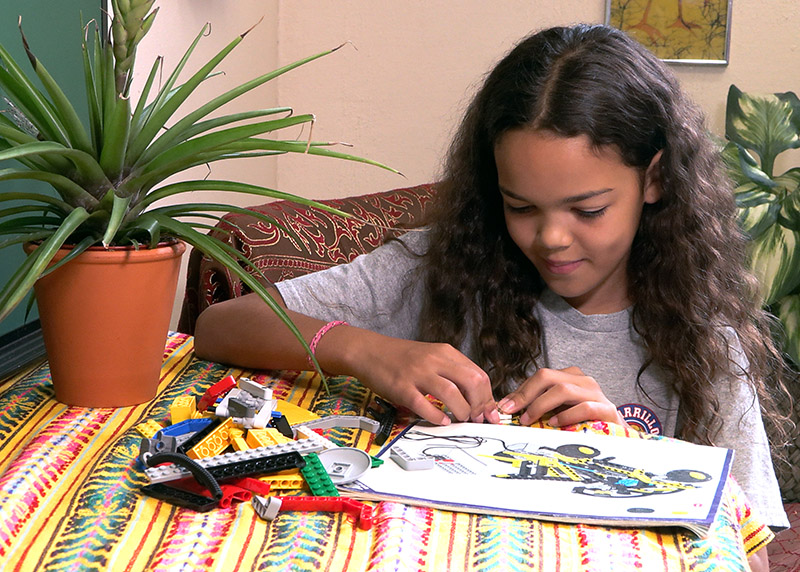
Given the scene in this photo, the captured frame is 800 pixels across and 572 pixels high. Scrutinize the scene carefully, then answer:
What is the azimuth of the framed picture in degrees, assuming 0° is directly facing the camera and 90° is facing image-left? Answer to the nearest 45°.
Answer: approximately 0°

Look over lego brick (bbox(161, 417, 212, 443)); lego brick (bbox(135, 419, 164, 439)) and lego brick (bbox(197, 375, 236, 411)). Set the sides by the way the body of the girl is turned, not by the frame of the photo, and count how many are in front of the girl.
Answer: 3

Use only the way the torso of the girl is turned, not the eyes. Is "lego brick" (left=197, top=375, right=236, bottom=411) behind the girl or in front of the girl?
in front

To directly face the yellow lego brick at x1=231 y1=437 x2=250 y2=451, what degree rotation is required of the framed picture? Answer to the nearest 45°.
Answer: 0° — it already faces it

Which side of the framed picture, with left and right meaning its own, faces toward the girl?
front

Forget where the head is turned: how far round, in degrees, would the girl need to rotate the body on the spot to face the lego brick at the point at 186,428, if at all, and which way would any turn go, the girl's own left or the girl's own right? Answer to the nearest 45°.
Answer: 0° — they already face it

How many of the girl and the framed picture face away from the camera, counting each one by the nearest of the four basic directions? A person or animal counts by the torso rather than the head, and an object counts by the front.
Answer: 0

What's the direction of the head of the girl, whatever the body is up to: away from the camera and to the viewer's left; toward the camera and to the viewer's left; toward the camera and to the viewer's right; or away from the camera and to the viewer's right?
toward the camera and to the viewer's left

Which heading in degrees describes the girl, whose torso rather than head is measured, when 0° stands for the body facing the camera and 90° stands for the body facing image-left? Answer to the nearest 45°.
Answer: approximately 45°

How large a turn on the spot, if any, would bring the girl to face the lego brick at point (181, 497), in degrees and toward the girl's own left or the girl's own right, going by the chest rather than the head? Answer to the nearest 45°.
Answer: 0° — they already face it

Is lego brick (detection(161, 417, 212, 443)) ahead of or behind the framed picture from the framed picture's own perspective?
ahead
